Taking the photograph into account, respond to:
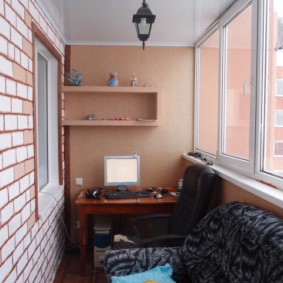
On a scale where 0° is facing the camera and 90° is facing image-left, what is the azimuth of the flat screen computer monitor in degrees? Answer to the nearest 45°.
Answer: approximately 0°

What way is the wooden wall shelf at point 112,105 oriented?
toward the camera

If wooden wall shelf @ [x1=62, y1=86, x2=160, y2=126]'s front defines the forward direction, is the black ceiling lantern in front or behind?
in front

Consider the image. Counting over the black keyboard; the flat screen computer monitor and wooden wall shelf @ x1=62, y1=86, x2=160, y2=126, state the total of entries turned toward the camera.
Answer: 3

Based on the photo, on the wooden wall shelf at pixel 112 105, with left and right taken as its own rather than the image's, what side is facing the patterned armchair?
front

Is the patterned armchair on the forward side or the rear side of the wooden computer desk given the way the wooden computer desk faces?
on the forward side

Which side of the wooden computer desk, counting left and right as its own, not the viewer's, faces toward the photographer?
front

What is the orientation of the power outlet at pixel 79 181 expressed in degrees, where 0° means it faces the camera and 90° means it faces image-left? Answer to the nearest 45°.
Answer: approximately 0°

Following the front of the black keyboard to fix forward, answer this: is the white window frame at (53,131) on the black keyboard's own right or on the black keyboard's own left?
on the black keyboard's own right

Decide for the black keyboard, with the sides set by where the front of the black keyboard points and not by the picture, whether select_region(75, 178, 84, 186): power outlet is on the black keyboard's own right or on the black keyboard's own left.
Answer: on the black keyboard's own right

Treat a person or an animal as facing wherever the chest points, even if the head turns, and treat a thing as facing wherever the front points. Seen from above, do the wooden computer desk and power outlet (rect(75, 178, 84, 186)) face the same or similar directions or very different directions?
same or similar directions

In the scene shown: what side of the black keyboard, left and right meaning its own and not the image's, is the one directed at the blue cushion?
front

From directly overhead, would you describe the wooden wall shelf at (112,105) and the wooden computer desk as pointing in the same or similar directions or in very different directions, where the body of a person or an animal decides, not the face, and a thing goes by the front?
same or similar directions
